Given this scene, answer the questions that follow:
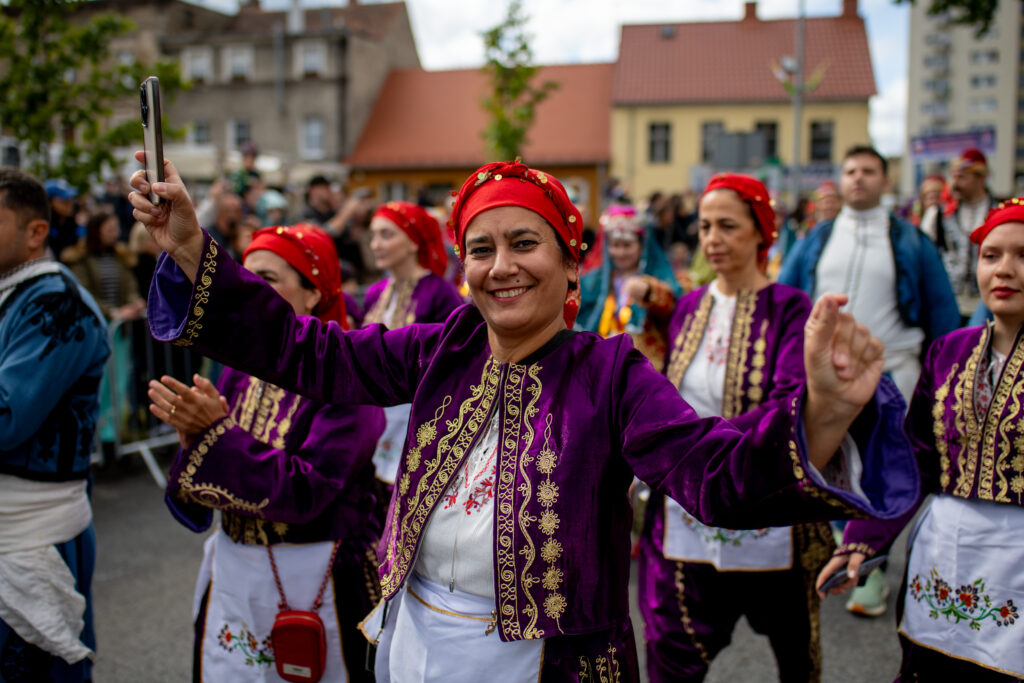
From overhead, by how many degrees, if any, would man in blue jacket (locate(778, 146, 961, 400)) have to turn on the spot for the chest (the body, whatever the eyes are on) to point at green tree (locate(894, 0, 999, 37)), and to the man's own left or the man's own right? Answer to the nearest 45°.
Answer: approximately 180°

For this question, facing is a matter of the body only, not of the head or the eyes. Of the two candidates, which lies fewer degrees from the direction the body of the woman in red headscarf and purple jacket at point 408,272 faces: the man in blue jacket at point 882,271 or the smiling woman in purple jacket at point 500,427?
the smiling woman in purple jacket

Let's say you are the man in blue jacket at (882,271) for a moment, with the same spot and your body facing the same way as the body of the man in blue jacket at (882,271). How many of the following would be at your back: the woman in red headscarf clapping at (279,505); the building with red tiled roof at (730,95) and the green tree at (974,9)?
2

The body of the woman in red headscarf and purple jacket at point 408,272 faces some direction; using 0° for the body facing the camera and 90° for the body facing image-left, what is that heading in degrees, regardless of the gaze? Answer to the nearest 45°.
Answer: approximately 45°

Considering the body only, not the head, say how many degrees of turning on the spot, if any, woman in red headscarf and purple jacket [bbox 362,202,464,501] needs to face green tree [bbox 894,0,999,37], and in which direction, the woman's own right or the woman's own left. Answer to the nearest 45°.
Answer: approximately 180°

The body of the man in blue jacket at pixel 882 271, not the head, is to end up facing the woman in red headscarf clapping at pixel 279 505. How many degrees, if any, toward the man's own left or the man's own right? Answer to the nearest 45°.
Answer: approximately 45° to the man's own right
